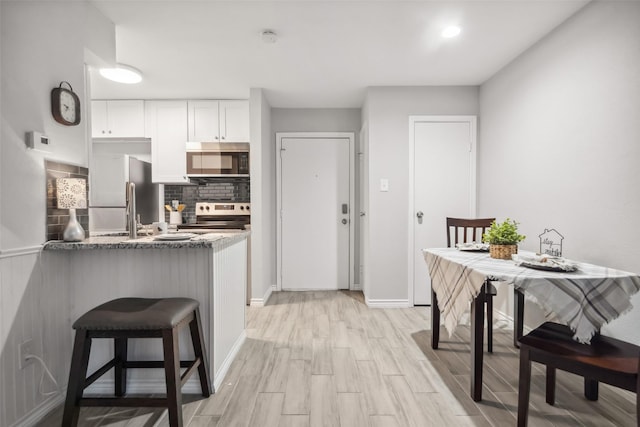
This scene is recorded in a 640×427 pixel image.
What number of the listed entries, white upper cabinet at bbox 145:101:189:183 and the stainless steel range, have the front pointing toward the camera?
2

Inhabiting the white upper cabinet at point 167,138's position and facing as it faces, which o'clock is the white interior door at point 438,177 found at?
The white interior door is roughly at 10 o'clock from the white upper cabinet.

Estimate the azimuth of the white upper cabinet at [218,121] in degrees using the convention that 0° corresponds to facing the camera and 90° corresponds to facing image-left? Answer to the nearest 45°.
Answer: approximately 0°

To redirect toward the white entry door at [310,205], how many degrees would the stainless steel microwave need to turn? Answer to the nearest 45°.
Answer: approximately 90° to its left

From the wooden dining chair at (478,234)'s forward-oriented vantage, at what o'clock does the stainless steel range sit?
The stainless steel range is roughly at 3 o'clock from the wooden dining chair.

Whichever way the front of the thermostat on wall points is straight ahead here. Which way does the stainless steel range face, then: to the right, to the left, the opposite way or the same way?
to the right

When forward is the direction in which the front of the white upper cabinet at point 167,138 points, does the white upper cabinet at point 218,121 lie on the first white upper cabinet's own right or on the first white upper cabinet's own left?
on the first white upper cabinet's own left

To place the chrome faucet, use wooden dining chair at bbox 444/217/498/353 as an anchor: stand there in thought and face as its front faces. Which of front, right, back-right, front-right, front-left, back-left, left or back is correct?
front-right

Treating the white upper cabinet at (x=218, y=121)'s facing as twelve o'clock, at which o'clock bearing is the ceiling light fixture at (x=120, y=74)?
The ceiling light fixture is roughly at 1 o'clock from the white upper cabinet.

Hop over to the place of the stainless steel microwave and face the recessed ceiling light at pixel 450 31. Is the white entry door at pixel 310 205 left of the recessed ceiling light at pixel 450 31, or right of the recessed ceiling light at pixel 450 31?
left

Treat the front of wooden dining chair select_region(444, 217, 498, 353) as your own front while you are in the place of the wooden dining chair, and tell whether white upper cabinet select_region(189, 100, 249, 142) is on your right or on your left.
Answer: on your right

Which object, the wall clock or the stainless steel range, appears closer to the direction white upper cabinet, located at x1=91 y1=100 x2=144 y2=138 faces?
the wall clock
